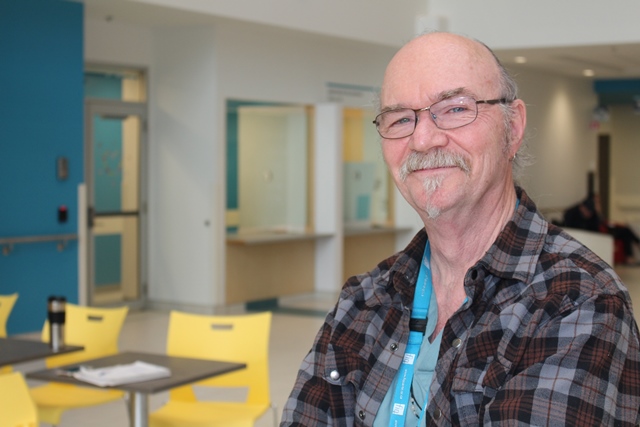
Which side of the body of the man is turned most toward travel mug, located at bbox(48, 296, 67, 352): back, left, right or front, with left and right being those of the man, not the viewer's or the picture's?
right

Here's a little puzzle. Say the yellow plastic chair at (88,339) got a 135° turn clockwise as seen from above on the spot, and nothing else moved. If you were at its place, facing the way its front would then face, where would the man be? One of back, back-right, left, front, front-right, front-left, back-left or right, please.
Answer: back

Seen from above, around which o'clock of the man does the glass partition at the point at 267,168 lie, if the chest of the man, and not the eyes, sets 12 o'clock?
The glass partition is roughly at 4 o'clock from the man.

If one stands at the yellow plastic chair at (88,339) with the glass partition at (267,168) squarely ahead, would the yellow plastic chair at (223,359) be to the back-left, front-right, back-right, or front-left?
back-right

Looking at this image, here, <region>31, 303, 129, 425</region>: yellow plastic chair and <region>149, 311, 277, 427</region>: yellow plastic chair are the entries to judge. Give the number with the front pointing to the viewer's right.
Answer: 0

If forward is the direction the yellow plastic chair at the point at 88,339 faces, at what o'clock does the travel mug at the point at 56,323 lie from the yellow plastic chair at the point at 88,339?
The travel mug is roughly at 11 o'clock from the yellow plastic chair.

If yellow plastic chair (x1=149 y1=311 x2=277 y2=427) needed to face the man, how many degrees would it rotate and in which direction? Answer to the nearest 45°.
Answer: approximately 45° to its left

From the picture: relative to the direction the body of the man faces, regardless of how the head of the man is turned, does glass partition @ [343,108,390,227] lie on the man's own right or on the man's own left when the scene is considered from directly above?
on the man's own right

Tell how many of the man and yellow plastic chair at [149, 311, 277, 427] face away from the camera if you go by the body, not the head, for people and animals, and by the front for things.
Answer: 0

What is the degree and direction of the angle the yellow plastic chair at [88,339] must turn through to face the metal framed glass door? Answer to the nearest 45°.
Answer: approximately 135° to its right
